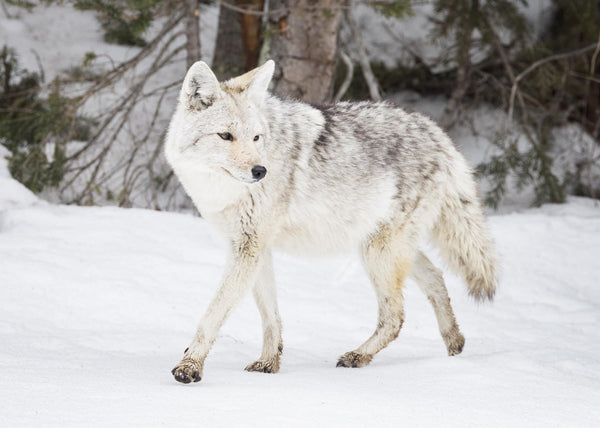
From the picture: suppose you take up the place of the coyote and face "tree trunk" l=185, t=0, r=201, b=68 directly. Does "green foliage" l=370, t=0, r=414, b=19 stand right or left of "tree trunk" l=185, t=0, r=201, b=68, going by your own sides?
right

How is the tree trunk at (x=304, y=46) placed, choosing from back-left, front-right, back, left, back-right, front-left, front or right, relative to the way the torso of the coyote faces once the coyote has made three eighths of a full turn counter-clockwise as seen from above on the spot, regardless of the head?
back-left

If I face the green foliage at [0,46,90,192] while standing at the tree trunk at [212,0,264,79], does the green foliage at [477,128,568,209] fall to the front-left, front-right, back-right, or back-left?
back-left

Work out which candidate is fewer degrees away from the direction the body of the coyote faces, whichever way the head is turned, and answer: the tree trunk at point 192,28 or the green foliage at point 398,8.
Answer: the tree trunk

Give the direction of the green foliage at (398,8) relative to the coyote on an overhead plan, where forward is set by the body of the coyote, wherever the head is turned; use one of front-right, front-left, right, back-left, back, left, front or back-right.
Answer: right

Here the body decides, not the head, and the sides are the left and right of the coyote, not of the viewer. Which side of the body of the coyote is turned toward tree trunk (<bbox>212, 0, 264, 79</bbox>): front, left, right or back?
right

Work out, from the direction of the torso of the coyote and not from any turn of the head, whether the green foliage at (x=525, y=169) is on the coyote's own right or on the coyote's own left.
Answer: on the coyote's own right

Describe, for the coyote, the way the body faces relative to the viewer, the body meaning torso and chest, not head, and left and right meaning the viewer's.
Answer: facing to the left of the viewer
